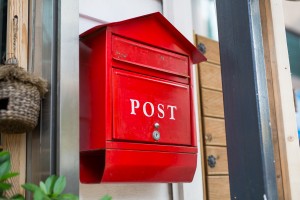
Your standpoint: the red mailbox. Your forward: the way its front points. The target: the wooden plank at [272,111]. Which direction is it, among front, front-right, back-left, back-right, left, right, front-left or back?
left

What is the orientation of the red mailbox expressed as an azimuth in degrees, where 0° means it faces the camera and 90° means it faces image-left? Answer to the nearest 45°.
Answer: approximately 315°

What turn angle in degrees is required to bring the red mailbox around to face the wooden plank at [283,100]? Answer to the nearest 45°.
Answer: approximately 90° to its left
